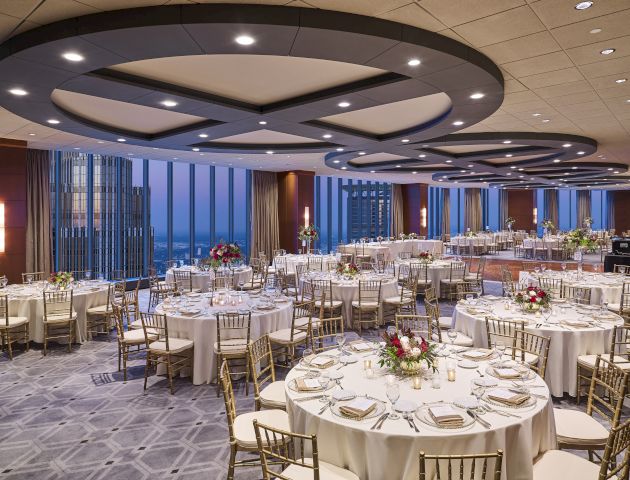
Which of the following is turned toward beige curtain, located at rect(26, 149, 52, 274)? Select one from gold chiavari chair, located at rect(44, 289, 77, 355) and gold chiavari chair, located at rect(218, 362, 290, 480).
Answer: gold chiavari chair, located at rect(44, 289, 77, 355)

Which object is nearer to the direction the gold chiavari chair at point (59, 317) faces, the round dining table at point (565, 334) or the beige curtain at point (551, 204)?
the beige curtain

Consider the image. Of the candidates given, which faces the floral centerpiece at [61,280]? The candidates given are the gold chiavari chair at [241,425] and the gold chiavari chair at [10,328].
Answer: the gold chiavari chair at [10,328]

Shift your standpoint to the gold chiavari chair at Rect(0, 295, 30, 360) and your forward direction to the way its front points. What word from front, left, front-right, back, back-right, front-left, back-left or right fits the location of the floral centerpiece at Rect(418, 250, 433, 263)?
front-right

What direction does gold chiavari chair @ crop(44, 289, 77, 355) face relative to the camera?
away from the camera

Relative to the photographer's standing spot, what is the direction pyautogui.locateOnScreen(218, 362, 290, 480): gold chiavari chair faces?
facing to the right of the viewer

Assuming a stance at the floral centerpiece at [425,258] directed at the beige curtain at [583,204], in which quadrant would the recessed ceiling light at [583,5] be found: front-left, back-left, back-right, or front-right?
back-right

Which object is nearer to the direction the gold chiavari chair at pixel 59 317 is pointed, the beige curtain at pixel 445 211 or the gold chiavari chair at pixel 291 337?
the beige curtain

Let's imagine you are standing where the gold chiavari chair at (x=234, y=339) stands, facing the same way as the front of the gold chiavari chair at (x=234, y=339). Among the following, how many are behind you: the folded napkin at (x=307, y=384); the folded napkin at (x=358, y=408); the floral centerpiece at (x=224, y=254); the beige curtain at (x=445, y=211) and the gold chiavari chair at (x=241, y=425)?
3

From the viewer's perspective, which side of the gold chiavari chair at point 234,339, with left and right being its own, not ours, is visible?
back

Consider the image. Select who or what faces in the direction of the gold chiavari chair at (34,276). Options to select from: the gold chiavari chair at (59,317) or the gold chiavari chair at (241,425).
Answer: the gold chiavari chair at (59,317)

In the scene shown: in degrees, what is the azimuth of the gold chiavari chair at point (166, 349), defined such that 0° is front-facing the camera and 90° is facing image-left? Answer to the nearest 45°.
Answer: approximately 225°
